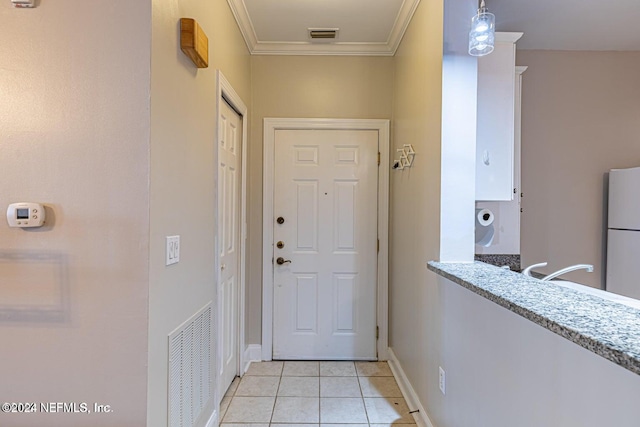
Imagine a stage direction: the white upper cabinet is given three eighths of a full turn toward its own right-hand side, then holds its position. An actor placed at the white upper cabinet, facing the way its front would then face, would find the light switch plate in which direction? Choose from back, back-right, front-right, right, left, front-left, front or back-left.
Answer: front

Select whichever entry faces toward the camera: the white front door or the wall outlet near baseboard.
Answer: the white front door

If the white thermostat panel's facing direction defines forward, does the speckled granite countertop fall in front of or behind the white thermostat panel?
in front

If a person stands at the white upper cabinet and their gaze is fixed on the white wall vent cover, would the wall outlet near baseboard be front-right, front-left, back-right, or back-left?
front-left

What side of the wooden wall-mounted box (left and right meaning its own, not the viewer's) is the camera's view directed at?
right

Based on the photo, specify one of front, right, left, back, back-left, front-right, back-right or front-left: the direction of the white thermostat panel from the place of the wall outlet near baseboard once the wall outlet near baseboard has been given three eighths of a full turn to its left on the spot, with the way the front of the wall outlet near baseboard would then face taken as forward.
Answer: right

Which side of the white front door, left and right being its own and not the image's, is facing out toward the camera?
front

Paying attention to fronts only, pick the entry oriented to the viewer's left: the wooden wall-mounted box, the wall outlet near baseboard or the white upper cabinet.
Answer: the wall outlet near baseboard

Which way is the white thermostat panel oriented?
toward the camera

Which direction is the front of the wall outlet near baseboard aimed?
to the viewer's left

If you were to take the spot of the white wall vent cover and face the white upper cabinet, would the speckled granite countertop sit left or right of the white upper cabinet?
right

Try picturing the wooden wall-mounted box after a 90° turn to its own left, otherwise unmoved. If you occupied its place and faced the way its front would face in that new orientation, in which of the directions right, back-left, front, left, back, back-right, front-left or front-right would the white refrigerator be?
right

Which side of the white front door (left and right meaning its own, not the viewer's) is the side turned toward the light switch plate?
front

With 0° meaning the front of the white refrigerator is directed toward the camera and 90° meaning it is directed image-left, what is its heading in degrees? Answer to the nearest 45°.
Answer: approximately 45°

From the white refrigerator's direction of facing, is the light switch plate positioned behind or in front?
in front
